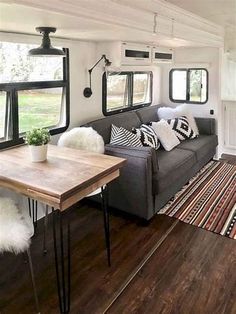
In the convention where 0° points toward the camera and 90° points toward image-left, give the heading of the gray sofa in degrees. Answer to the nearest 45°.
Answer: approximately 315°

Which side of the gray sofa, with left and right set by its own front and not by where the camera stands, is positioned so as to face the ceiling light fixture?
right

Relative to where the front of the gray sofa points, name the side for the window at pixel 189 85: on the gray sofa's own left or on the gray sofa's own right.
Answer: on the gray sofa's own left

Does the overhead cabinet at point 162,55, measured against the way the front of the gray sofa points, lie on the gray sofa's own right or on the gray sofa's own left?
on the gray sofa's own left
